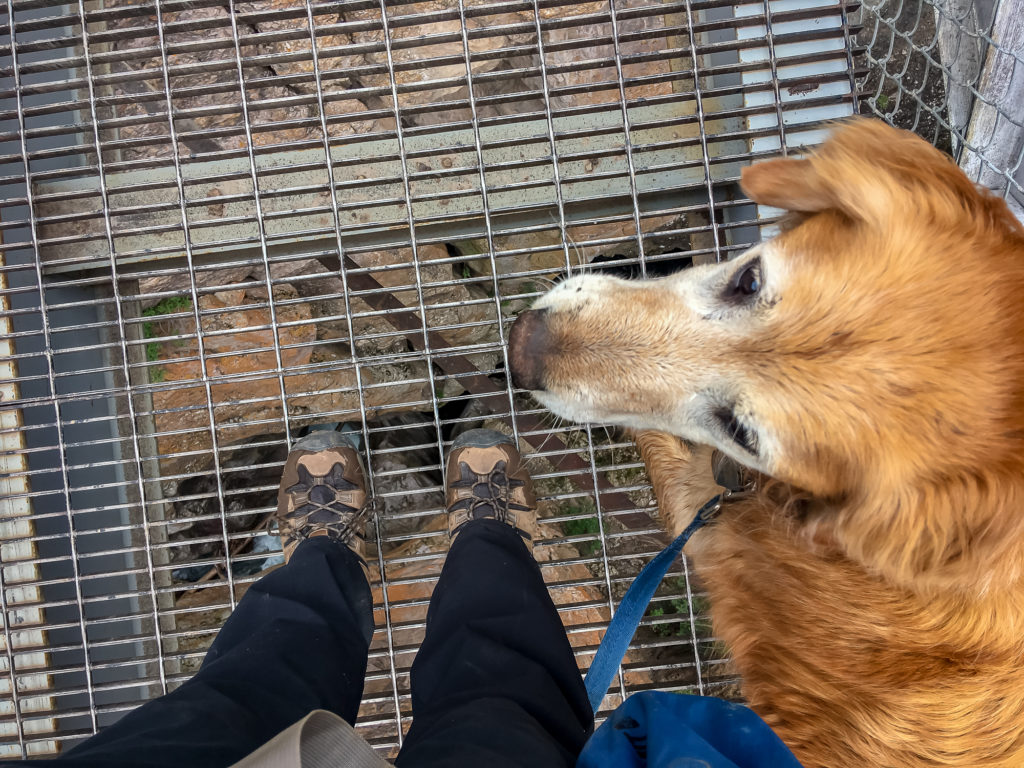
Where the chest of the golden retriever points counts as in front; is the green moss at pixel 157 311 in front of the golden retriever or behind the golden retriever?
in front
